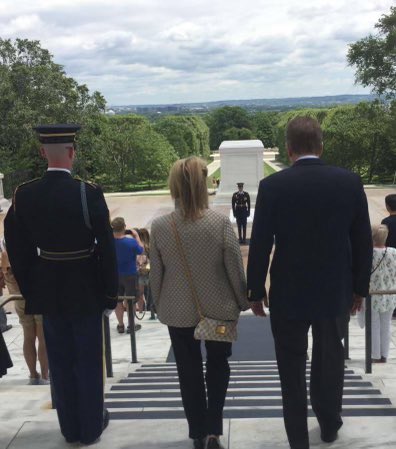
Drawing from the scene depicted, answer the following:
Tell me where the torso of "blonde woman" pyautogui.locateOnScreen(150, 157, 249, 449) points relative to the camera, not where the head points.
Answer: away from the camera

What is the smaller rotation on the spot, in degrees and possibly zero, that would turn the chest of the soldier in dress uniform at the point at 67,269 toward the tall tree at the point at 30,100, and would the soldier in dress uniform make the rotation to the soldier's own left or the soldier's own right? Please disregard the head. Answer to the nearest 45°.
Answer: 0° — they already face it

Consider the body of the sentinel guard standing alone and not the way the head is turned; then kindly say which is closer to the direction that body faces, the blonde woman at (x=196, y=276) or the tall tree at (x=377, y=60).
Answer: the blonde woman

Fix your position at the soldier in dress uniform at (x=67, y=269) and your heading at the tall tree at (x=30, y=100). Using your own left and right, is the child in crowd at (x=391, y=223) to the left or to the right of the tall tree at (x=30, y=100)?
right

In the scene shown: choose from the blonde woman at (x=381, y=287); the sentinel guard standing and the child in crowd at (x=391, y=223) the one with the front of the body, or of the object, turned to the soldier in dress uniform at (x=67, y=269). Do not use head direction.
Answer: the sentinel guard standing

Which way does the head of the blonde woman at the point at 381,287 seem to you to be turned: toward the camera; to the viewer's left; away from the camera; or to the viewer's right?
away from the camera

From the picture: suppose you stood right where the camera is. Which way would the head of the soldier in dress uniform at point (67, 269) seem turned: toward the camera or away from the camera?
away from the camera

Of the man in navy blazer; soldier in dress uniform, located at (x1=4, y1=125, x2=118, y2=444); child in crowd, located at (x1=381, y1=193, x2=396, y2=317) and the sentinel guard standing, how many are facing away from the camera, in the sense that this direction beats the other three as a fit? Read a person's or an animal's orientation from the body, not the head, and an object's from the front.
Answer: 3

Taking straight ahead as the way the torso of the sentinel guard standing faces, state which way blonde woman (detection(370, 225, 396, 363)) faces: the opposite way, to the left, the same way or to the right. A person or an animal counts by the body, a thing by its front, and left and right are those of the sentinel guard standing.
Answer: the opposite way

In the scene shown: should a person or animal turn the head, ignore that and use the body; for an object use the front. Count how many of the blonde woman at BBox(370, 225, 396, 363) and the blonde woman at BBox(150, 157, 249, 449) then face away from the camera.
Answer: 2

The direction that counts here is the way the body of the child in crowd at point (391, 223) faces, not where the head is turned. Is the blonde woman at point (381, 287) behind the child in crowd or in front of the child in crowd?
behind

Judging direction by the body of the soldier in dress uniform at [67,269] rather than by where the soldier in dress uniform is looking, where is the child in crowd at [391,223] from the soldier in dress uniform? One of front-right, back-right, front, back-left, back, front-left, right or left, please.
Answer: front-right

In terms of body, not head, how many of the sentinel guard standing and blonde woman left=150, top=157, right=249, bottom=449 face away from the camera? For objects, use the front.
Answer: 1

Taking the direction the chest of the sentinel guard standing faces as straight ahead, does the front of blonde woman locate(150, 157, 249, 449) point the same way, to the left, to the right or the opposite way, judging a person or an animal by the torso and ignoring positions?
the opposite way

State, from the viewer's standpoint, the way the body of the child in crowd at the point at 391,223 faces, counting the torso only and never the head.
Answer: away from the camera

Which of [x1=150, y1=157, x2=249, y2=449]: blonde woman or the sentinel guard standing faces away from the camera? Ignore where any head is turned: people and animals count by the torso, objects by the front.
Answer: the blonde woman

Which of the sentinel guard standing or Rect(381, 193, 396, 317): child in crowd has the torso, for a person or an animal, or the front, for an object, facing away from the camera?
the child in crowd

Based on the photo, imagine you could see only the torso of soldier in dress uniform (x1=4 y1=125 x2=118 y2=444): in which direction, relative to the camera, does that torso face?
away from the camera
